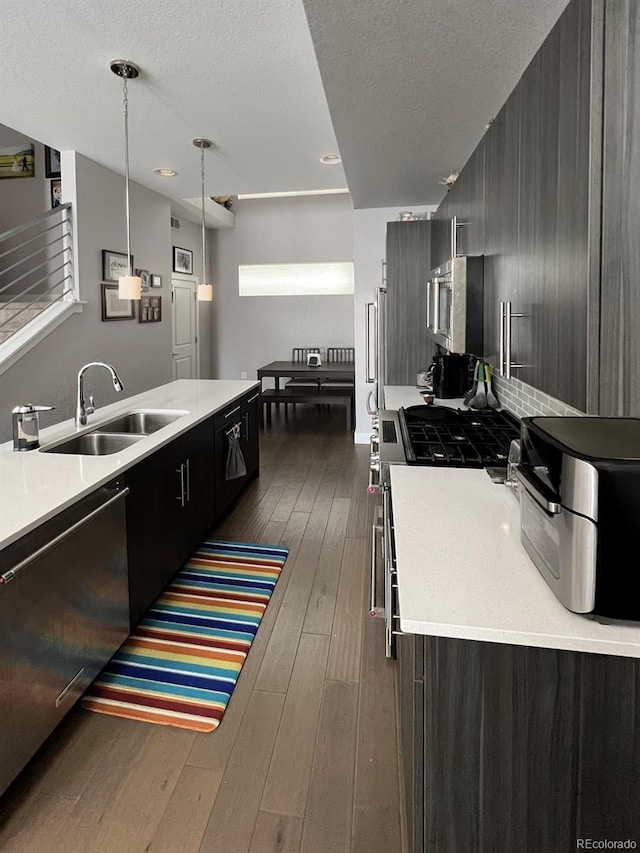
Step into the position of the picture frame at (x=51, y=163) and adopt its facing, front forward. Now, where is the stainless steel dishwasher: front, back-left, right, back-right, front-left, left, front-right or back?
front-right

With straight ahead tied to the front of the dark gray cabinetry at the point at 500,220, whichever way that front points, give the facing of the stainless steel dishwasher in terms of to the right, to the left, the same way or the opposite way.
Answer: the opposite way

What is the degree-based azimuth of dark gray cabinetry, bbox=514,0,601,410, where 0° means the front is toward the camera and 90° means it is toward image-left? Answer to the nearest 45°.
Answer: approximately 90°

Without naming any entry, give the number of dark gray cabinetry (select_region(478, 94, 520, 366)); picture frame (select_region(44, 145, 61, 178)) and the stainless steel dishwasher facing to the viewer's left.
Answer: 1

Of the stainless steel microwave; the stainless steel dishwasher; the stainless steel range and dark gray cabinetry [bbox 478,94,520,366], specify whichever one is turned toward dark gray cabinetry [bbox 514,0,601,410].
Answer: the stainless steel dishwasher

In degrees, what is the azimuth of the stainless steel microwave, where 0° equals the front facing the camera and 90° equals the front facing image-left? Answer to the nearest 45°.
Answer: approximately 90°

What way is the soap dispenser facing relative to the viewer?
to the viewer's right

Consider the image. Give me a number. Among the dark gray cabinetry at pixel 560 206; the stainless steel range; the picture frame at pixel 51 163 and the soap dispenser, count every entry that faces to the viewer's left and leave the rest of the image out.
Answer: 2

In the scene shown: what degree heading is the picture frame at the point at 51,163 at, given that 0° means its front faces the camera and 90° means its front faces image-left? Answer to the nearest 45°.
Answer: approximately 315°

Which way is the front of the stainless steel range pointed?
to the viewer's left

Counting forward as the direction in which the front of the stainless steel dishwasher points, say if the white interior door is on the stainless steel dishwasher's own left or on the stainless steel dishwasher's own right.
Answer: on the stainless steel dishwasher's own left

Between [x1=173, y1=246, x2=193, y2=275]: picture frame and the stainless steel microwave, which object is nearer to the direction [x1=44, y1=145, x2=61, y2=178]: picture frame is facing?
the stainless steel microwave
